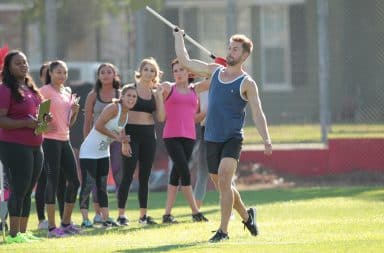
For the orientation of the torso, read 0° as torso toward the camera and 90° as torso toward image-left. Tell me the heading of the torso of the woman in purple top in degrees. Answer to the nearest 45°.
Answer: approximately 315°

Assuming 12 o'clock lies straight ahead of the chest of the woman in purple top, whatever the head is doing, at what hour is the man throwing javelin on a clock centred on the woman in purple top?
The man throwing javelin is roughly at 11 o'clock from the woman in purple top.

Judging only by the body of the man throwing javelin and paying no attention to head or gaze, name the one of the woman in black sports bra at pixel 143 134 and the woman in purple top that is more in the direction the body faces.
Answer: the woman in purple top

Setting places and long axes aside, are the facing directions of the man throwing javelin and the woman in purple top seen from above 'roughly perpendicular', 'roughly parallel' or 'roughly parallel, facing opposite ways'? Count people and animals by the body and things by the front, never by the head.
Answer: roughly perpendicular

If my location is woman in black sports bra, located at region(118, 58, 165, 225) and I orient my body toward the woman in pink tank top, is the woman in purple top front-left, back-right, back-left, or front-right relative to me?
back-right

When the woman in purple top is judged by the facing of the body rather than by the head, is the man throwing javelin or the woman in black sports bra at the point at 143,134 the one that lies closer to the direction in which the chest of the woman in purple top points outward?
the man throwing javelin

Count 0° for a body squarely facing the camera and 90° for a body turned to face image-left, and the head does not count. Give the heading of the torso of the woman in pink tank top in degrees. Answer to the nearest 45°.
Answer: approximately 0°

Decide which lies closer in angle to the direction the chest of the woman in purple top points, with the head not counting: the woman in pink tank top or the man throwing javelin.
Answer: the man throwing javelin
